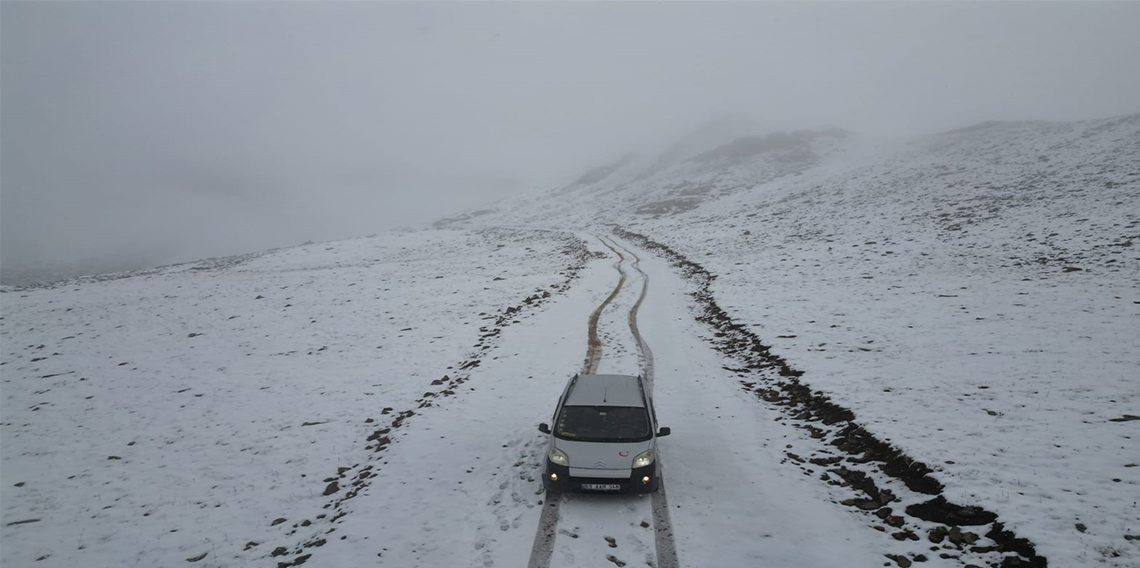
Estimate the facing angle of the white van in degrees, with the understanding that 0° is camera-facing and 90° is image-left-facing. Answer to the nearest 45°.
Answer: approximately 0°
